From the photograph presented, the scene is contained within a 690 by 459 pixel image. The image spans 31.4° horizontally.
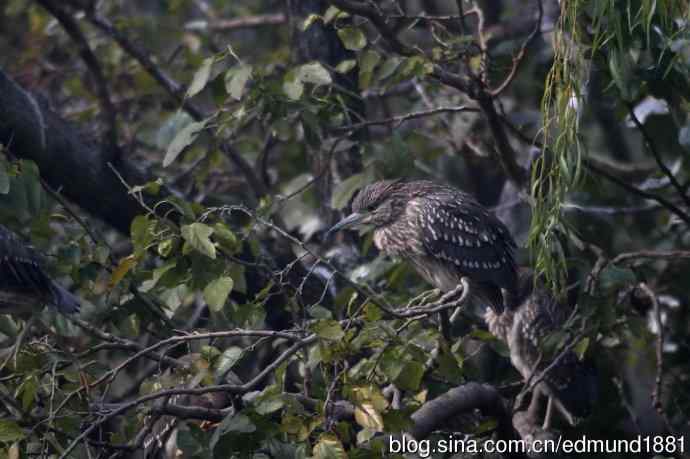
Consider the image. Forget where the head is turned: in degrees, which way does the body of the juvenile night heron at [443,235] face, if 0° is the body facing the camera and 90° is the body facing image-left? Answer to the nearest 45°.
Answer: approximately 90°

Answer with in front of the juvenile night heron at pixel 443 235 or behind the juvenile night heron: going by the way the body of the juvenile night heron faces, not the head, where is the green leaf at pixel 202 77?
in front

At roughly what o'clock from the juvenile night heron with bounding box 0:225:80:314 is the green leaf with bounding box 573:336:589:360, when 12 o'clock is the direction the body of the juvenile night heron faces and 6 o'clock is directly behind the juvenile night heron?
The green leaf is roughly at 7 o'clock from the juvenile night heron.

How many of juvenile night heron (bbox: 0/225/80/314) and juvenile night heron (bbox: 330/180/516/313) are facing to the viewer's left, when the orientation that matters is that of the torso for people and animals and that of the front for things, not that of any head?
2

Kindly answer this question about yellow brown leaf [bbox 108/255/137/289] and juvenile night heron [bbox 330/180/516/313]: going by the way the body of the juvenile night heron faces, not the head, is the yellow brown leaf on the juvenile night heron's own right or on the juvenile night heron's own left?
on the juvenile night heron's own left

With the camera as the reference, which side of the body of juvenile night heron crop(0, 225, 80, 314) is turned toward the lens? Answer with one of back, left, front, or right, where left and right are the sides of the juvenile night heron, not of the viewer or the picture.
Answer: left

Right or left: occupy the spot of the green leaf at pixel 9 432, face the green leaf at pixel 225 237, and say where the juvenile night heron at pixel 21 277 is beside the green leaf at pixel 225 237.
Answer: left

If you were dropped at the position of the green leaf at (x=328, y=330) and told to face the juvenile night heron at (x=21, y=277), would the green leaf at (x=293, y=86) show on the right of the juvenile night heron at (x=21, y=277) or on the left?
right

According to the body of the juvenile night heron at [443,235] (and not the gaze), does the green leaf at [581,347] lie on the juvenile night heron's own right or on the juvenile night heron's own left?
on the juvenile night heron's own left
